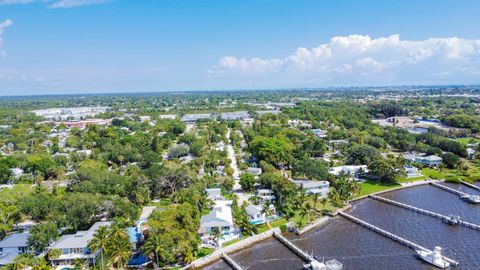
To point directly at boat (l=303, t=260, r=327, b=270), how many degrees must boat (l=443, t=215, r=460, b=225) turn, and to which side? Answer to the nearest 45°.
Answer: approximately 45° to its left

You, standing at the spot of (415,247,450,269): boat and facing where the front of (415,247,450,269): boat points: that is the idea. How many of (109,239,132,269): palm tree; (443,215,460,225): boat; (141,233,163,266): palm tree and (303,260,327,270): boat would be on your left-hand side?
3

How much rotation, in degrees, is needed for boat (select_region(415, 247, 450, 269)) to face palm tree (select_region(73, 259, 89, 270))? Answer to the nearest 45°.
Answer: approximately 90° to its left

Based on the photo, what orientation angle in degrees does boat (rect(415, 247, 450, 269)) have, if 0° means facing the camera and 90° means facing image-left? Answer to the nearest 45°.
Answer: approximately 135°

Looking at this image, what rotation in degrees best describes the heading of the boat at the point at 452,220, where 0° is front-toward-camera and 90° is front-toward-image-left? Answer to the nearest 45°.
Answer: approximately 90°

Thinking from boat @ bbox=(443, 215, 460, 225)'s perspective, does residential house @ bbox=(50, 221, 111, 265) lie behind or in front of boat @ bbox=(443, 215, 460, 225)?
in front

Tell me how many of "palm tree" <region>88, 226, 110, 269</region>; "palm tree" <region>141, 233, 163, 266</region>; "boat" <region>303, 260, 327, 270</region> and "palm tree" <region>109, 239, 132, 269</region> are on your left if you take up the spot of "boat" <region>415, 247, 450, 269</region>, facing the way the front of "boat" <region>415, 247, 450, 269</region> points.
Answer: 4

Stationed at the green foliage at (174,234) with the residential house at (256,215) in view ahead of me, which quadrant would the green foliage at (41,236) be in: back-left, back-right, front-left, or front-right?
back-left

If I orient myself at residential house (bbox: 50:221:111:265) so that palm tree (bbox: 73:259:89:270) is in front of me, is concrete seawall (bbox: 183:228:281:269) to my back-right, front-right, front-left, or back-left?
front-left

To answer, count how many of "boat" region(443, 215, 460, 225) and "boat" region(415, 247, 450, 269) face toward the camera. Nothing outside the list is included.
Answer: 0

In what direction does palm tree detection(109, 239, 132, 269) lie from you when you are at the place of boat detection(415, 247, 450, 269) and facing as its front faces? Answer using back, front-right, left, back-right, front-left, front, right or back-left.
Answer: left

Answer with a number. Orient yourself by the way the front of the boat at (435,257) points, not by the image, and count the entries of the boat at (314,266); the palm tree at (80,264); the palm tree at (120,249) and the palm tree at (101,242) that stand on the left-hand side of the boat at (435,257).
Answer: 4

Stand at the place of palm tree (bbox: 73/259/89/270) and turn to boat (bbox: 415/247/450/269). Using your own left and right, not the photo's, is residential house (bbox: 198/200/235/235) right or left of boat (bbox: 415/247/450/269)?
left

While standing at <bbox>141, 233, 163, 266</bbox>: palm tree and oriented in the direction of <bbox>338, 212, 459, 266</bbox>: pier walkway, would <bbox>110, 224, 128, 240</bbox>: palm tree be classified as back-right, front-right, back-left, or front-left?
back-left

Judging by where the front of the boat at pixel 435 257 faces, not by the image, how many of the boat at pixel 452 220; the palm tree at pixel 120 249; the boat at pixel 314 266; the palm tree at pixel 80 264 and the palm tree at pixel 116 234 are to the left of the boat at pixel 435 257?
4

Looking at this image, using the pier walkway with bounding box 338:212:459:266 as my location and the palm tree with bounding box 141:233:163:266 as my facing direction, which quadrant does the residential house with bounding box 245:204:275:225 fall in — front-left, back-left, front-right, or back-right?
front-right

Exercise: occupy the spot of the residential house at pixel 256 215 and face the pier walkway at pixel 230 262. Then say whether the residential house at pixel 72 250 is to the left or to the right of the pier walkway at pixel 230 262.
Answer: right

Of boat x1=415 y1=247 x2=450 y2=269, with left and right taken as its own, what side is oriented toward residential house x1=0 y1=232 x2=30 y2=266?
left
